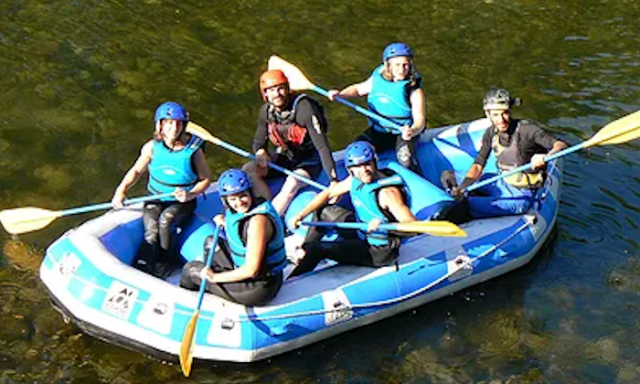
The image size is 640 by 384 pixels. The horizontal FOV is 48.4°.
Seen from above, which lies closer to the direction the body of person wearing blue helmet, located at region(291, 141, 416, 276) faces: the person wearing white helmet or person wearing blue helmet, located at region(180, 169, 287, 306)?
the person wearing blue helmet

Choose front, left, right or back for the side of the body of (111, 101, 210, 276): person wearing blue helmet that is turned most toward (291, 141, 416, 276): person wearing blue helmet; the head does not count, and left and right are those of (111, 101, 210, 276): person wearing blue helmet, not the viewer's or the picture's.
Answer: left

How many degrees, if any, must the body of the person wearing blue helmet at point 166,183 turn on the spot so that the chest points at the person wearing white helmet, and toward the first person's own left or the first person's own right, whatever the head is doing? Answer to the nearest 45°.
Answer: approximately 90° to the first person's own left

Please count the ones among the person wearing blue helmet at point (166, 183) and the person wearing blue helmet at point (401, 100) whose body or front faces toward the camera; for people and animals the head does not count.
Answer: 2

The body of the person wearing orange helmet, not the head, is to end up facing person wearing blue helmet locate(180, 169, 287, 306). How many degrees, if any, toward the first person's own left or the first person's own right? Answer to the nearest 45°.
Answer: approximately 45° to the first person's own left

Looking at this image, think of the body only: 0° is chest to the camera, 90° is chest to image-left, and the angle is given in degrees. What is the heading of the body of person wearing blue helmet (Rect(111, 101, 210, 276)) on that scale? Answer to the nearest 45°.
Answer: approximately 0°

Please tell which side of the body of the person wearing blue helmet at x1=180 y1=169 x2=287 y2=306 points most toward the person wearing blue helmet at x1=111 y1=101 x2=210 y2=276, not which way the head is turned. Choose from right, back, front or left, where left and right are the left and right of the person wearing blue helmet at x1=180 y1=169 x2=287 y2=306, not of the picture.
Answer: right

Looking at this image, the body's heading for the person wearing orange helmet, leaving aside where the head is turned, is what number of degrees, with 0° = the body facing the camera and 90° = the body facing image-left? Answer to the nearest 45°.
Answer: approximately 45°
